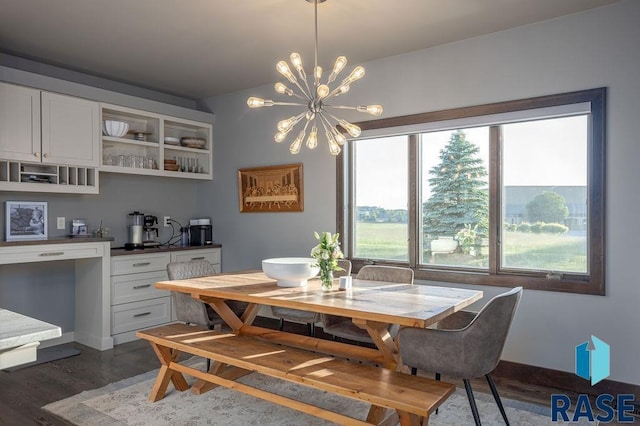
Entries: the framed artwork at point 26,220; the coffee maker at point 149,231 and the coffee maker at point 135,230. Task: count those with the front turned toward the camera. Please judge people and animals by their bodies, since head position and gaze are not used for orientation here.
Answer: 3

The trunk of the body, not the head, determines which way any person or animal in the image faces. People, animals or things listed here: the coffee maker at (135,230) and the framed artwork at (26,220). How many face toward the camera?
2

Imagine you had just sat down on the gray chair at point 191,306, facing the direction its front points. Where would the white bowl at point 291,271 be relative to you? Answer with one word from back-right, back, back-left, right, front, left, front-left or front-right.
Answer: front

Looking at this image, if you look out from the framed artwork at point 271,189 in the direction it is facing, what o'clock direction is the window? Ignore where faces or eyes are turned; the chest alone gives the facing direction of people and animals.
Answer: The window is roughly at 9 o'clock from the framed artwork.

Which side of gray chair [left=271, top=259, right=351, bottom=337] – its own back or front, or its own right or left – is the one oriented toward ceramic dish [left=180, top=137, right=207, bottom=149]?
right

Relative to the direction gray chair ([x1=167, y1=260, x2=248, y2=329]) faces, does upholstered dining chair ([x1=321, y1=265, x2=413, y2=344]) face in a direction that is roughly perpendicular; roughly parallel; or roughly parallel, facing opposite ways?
roughly perpendicular

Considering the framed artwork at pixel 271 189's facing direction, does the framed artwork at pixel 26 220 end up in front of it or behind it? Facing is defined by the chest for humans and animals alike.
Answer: in front

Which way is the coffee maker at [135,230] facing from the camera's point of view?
toward the camera

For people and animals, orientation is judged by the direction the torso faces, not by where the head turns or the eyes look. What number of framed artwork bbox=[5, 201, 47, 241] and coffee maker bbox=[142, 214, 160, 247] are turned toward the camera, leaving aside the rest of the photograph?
2

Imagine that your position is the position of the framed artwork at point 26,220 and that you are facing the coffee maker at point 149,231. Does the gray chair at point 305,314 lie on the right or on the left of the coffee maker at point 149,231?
right
